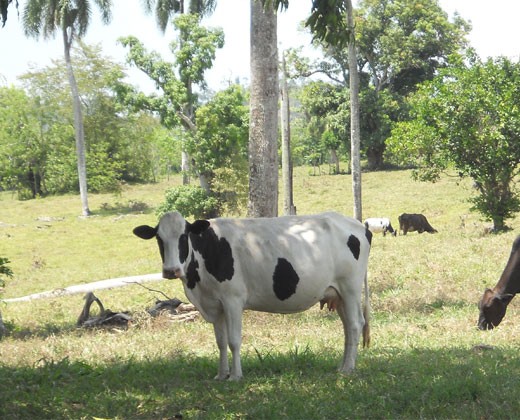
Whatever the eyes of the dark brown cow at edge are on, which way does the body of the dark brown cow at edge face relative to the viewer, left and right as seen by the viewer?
facing to the left of the viewer

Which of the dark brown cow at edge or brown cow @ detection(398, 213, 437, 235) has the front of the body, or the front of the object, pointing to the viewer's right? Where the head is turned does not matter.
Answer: the brown cow

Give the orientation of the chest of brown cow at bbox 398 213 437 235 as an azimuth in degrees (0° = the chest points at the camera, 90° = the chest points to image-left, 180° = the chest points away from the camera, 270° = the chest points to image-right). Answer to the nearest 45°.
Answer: approximately 270°

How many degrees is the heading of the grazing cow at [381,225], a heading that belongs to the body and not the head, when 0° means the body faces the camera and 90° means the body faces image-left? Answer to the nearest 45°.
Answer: approximately 270°

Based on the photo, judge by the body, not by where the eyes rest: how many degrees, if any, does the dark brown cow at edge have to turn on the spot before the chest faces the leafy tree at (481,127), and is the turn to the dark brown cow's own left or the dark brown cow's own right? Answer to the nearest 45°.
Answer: approximately 90° to the dark brown cow's own right

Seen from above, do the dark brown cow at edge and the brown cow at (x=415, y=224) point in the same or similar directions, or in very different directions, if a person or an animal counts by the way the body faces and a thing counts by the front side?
very different directions

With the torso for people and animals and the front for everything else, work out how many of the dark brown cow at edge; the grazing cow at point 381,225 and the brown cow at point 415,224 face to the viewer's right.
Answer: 2

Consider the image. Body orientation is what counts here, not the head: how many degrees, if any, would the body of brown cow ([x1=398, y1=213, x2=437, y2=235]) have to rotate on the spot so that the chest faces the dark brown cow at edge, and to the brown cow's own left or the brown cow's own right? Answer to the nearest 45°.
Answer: approximately 90° to the brown cow's own right

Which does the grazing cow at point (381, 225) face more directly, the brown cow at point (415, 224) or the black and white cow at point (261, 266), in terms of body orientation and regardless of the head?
the brown cow

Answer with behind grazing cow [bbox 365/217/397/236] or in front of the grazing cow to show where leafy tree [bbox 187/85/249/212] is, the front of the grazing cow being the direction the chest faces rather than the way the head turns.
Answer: behind
